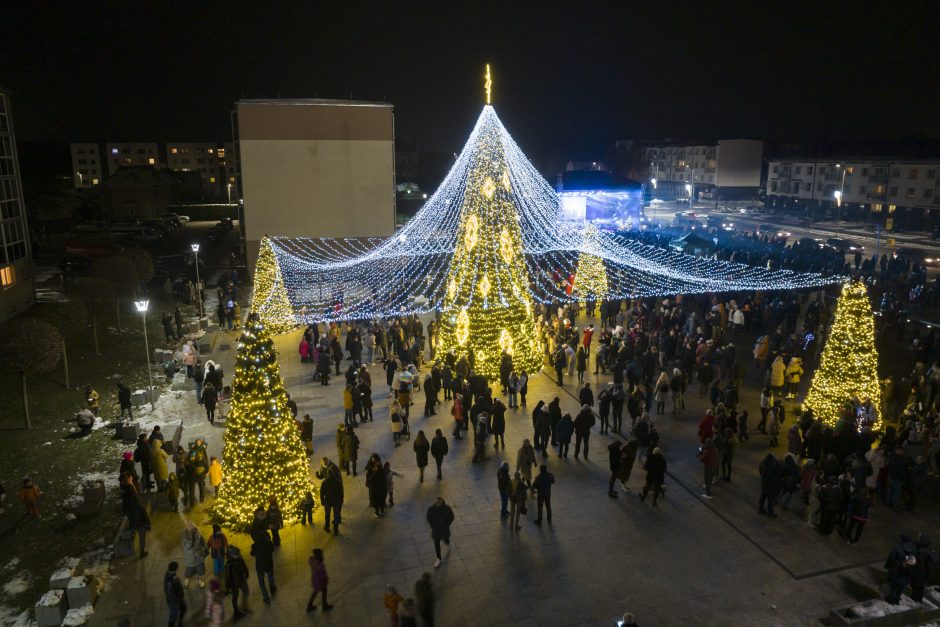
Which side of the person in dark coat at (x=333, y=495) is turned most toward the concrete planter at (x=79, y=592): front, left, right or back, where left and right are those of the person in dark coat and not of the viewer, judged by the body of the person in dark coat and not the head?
left

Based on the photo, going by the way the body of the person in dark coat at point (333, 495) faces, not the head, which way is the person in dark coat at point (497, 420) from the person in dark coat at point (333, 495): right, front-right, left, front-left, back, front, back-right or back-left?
front-right

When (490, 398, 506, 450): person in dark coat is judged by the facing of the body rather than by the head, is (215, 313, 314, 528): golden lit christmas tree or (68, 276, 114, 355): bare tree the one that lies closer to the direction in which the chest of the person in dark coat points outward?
the bare tree

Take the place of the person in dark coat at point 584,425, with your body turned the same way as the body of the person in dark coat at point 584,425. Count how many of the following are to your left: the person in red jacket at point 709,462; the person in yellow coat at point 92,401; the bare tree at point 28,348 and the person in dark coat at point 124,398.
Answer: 3

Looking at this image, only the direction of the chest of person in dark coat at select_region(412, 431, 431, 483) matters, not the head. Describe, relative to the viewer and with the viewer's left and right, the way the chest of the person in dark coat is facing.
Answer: facing away from the viewer

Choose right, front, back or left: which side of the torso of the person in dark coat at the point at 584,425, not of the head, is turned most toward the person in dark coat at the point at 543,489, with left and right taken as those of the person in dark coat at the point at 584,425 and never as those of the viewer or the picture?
back

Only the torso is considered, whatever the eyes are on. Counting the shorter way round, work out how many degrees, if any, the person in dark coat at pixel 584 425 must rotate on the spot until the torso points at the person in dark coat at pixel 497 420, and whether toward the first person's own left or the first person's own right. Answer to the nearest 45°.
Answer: approximately 90° to the first person's own left

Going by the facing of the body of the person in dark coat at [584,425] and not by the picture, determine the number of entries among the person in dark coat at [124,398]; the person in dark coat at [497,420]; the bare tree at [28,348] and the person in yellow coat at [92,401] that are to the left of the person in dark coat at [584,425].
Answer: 4

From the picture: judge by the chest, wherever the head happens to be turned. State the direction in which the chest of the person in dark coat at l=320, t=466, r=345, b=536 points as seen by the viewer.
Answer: away from the camera

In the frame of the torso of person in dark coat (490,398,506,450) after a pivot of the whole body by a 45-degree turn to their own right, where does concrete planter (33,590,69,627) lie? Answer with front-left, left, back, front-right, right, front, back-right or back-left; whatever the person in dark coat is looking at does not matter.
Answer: back

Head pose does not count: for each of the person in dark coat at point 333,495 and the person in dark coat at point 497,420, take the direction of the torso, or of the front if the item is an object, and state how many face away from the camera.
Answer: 2

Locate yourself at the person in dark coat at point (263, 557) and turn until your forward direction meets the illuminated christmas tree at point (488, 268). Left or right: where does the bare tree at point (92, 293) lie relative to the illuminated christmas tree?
left

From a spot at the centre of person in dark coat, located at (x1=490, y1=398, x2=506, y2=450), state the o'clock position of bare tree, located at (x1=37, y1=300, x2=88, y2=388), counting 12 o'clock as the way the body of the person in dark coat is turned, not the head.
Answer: The bare tree is roughly at 10 o'clock from the person in dark coat.

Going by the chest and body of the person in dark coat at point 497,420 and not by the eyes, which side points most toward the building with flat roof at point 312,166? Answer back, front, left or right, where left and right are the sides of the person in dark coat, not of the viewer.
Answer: front

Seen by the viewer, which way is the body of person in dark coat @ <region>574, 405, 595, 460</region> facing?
away from the camera

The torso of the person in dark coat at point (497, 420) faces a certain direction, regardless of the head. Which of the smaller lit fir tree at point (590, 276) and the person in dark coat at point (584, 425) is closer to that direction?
the smaller lit fir tree

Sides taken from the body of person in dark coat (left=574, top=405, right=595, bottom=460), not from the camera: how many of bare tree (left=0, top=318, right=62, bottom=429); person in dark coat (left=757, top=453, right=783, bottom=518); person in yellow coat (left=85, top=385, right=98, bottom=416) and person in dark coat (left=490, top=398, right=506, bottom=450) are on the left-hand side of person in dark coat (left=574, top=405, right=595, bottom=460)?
3

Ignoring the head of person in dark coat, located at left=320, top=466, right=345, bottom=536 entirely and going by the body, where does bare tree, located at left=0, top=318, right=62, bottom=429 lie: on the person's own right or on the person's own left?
on the person's own left

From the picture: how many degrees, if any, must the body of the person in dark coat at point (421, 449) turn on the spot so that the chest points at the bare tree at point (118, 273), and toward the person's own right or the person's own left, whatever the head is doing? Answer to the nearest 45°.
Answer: approximately 45° to the person's own left

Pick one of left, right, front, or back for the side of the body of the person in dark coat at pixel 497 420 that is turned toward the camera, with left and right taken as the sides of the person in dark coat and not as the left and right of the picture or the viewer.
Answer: back

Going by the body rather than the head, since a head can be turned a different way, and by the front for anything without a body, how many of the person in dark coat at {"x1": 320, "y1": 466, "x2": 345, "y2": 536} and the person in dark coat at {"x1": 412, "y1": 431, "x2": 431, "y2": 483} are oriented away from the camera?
2

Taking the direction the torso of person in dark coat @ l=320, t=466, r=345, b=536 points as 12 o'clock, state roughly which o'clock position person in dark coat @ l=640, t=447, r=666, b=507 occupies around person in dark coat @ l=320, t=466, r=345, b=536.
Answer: person in dark coat @ l=640, t=447, r=666, b=507 is roughly at 3 o'clock from person in dark coat @ l=320, t=466, r=345, b=536.
